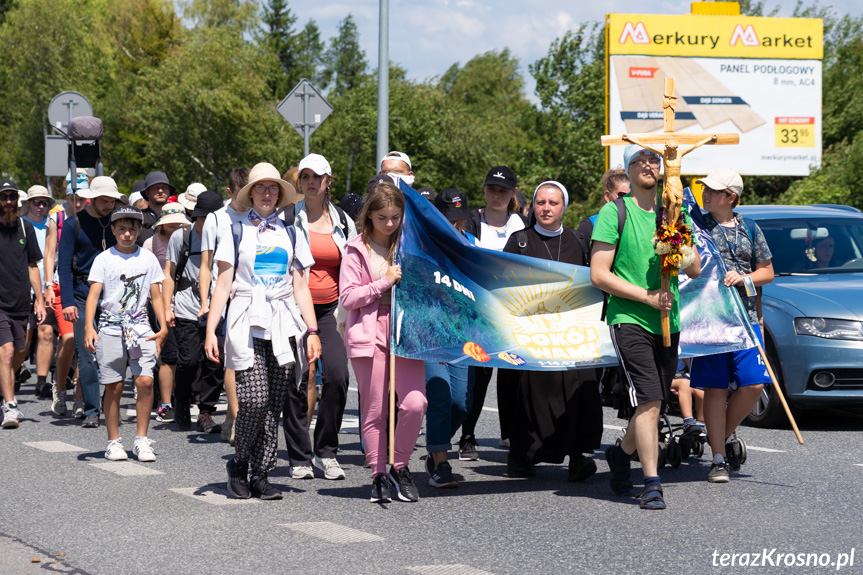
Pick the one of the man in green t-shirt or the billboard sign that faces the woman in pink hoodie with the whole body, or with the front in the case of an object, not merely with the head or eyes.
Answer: the billboard sign

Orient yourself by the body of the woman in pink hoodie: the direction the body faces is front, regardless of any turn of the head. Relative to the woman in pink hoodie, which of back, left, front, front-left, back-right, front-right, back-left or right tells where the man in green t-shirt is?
front-left

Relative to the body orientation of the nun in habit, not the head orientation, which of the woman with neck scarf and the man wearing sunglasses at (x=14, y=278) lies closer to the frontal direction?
the woman with neck scarf

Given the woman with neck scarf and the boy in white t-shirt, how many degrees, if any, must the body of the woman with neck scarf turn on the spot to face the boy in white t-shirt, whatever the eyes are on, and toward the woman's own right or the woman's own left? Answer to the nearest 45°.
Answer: approximately 135° to the woman's own right

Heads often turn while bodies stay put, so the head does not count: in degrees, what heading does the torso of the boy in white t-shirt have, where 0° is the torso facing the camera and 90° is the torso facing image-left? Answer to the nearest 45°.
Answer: approximately 0°

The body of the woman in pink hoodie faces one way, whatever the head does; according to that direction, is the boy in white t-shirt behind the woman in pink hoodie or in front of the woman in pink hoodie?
behind

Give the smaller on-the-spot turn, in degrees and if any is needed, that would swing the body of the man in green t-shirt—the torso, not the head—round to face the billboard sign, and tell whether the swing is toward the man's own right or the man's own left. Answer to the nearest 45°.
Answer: approximately 135° to the man's own left

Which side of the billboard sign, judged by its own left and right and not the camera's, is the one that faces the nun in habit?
front

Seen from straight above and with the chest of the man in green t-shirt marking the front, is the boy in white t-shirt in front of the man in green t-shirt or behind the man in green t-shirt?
behind

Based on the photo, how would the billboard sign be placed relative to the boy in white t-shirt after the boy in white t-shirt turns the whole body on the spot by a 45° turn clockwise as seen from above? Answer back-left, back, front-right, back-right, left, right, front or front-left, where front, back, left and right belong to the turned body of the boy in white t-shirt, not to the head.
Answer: back
